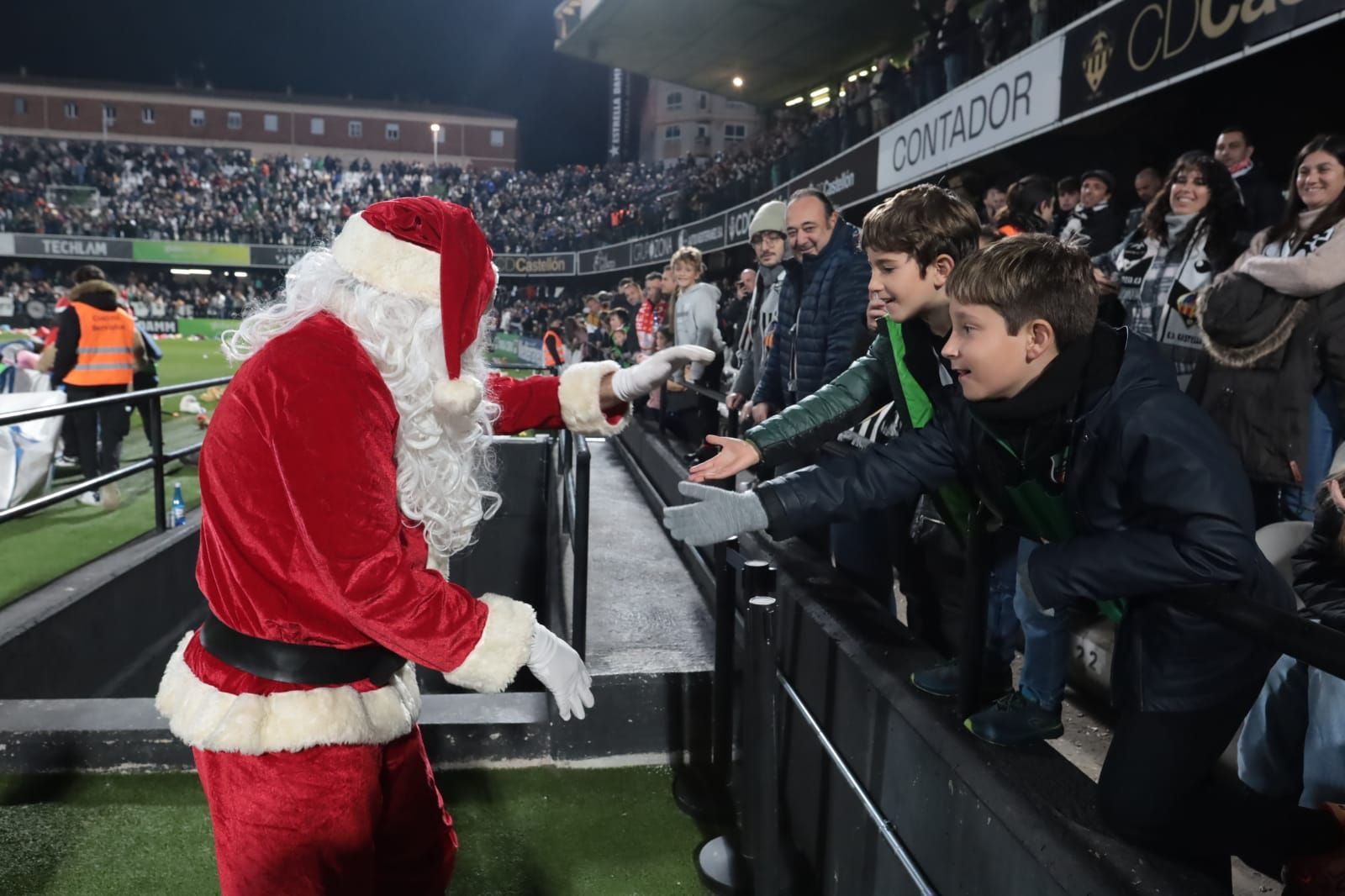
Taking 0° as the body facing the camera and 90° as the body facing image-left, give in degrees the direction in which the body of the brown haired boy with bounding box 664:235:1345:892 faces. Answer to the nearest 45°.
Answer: approximately 90°

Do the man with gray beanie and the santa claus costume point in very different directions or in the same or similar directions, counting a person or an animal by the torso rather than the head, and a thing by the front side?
very different directions

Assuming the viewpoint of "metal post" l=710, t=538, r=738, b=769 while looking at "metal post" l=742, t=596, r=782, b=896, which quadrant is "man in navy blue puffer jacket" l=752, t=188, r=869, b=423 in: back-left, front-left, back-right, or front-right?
back-left

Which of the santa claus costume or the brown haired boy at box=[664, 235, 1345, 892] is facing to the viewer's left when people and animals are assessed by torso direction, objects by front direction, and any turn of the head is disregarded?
the brown haired boy

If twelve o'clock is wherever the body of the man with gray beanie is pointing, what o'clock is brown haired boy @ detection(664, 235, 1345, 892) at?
The brown haired boy is roughly at 10 o'clock from the man with gray beanie.

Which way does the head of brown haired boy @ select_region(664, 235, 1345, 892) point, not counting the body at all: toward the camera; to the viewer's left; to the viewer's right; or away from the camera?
to the viewer's left

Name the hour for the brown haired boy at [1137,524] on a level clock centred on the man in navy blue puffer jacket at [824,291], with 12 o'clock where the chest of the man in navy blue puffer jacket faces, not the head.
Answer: The brown haired boy is roughly at 10 o'clock from the man in navy blue puffer jacket.

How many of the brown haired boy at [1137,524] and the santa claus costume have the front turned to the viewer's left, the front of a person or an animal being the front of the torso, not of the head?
1

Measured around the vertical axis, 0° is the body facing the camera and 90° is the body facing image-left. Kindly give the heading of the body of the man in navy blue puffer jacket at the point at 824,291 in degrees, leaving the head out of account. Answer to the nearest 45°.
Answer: approximately 45°

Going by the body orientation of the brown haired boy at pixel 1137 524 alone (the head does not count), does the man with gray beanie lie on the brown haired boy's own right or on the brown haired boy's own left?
on the brown haired boy's own right
